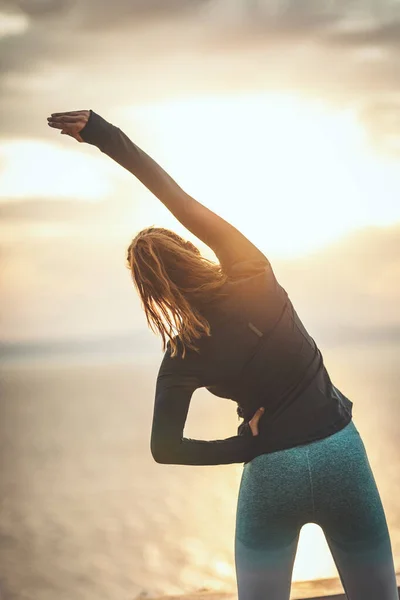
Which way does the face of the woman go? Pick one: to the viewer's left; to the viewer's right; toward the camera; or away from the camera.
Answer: away from the camera

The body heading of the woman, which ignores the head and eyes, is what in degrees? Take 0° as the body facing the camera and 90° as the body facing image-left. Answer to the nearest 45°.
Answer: approximately 180°
